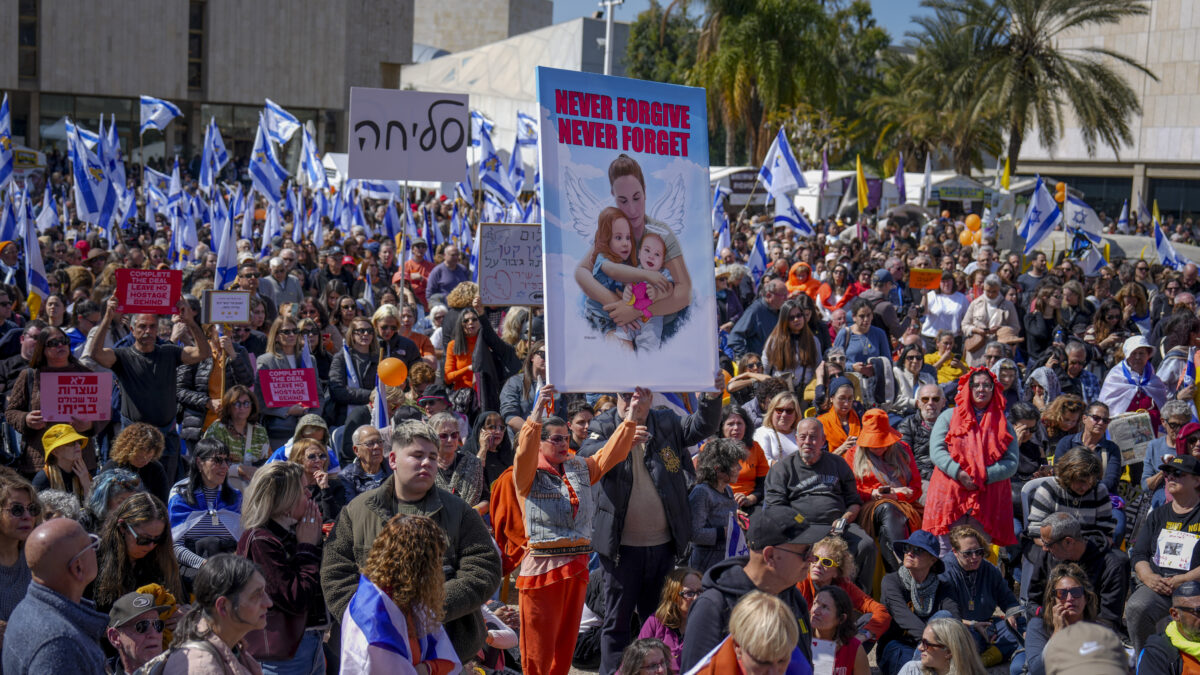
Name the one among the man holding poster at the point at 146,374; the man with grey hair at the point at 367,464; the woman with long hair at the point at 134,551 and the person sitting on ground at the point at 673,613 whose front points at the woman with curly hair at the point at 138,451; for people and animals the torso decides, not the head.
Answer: the man holding poster

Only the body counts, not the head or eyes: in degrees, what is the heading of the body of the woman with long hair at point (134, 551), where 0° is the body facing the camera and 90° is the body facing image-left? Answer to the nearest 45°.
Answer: approximately 315°

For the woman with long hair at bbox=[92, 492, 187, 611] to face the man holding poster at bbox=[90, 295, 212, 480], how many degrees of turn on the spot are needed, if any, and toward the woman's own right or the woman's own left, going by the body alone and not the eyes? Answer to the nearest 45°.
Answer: approximately 135° to the woman's own left

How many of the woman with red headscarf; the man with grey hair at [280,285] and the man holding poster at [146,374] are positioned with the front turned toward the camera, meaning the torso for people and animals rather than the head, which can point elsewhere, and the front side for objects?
3

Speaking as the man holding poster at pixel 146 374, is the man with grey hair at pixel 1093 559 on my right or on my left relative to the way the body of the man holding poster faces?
on my left

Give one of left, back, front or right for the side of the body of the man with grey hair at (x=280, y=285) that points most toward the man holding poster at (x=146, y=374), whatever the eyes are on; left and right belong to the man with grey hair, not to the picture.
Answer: front

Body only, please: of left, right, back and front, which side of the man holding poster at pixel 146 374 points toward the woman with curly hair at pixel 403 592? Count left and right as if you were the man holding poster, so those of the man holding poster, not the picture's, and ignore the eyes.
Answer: front

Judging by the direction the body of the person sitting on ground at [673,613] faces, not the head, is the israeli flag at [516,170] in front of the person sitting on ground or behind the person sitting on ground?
behind

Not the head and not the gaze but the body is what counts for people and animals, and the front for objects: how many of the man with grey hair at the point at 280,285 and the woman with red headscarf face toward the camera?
2

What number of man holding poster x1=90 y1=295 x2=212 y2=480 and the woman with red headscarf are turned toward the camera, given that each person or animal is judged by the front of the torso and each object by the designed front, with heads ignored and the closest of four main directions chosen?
2

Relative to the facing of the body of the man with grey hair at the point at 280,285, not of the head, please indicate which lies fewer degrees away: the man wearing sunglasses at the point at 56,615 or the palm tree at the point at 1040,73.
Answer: the man wearing sunglasses

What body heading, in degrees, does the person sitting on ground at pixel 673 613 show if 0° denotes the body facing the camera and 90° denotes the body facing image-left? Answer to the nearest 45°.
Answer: approximately 315°

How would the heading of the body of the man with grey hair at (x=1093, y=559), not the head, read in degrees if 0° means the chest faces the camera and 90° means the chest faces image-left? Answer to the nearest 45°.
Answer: approximately 45°
